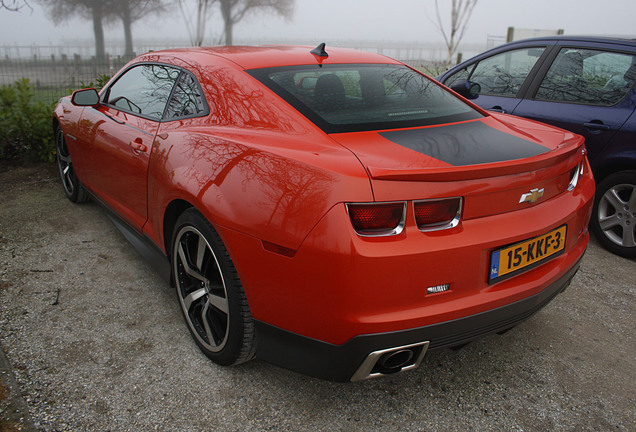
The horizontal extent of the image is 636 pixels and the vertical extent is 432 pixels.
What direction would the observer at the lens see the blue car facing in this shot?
facing away from the viewer and to the left of the viewer

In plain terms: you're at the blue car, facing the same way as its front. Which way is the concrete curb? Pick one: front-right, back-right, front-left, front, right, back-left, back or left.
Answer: left

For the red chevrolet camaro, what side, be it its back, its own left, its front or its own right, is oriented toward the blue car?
right

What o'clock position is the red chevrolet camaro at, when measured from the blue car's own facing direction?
The red chevrolet camaro is roughly at 8 o'clock from the blue car.

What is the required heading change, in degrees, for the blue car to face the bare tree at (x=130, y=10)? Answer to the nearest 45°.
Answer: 0° — it already faces it

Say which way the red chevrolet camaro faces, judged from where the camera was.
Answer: facing away from the viewer and to the left of the viewer

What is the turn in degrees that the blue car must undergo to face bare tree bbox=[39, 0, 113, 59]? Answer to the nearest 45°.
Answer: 0° — it already faces it

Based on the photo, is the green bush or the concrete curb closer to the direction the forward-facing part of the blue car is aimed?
the green bush

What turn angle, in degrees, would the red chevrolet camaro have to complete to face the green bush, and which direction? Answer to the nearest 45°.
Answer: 0° — it already faces it

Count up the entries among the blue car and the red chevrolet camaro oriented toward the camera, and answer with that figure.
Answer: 0

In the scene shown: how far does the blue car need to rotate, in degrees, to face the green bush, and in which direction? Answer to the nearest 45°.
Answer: approximately 45° to its left

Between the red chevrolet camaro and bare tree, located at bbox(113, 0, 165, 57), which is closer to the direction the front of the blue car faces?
the bare tree

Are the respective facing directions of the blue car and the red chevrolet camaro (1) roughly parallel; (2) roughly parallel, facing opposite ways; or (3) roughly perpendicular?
roughly parallel
